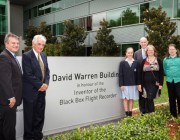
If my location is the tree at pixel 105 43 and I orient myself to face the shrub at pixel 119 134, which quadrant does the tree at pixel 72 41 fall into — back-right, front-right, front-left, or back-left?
back-right

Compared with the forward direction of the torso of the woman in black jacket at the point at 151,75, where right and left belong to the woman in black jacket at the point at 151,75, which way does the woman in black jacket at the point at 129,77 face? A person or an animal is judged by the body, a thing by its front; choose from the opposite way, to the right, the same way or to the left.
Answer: the same way

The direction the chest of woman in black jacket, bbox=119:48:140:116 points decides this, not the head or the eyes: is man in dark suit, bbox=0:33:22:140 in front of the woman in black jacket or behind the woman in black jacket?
in front

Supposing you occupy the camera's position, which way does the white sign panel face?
facing the viewer and to the right of the viewer

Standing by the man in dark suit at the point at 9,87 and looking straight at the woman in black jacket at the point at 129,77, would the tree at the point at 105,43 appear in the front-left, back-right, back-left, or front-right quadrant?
front-left

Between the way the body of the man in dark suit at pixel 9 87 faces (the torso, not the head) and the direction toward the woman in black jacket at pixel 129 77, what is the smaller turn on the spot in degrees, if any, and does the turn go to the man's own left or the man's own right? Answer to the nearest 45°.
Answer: approximately 90° to the man's own left

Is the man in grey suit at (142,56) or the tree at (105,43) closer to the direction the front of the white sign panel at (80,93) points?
the man in grey suit

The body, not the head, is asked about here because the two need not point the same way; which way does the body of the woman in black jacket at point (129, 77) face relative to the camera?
toward the camera

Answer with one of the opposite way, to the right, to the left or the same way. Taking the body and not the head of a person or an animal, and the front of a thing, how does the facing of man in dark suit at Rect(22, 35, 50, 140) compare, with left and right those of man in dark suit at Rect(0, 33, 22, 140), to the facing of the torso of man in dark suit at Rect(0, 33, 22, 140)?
the same way

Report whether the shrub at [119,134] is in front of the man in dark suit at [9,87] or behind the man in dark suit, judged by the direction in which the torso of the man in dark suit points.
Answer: in front

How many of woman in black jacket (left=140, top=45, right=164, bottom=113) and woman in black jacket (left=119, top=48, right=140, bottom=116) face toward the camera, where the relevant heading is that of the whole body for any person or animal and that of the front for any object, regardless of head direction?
2

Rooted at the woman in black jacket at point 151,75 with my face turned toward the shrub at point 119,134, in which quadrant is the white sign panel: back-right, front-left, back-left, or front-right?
front-right

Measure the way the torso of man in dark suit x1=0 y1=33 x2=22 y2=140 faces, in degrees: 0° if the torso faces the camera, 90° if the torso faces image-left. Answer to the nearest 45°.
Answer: approximately 315°

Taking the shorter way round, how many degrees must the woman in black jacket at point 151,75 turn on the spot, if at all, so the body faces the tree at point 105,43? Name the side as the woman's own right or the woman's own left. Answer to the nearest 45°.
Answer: approximately 180°

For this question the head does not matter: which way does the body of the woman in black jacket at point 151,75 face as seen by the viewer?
toward the camera

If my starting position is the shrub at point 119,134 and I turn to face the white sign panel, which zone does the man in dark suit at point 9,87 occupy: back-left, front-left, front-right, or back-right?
front-left

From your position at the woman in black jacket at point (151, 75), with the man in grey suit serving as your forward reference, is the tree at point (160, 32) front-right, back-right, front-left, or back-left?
front-right
